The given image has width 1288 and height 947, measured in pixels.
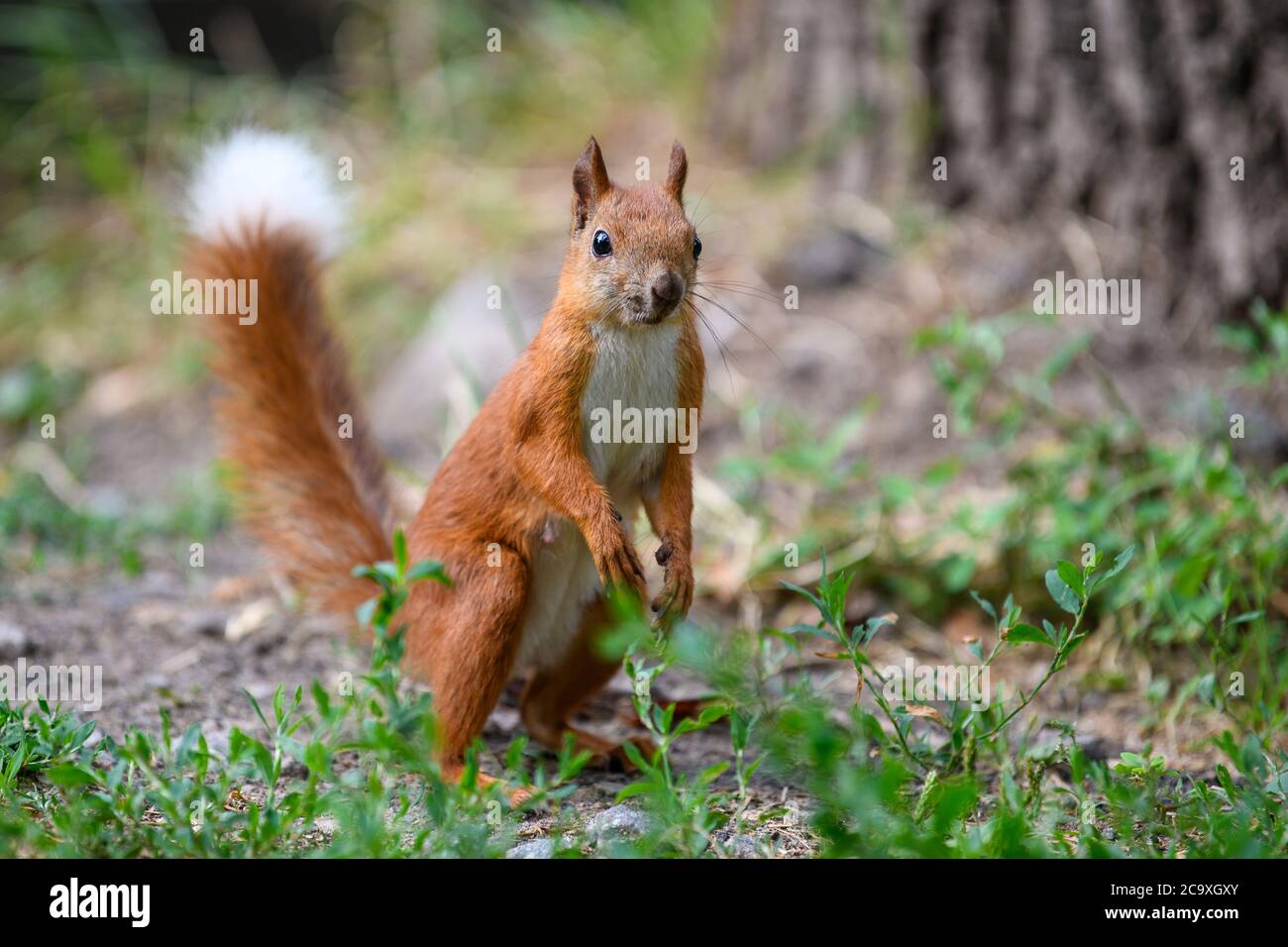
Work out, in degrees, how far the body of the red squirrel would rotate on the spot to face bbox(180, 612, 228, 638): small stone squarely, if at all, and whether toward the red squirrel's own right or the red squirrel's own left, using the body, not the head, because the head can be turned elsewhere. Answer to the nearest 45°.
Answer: approximately 180°

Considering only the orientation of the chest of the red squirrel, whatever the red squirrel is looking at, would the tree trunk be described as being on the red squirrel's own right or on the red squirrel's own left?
on the red squirrel's own left

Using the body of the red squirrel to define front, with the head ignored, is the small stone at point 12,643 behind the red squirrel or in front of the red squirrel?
behind

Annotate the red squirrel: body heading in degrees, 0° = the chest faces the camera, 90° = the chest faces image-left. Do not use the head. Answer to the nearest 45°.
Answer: approximately 315°
